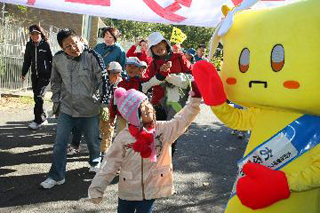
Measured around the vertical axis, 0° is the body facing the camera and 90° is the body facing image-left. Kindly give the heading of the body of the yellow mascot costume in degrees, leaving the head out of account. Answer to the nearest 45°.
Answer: approximately 45°

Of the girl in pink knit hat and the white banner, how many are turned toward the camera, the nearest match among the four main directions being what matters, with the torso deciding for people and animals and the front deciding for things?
2

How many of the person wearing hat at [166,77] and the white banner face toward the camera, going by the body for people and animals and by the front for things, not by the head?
2

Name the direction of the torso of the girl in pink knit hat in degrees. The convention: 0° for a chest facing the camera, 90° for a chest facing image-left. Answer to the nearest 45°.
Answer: approximately 0°

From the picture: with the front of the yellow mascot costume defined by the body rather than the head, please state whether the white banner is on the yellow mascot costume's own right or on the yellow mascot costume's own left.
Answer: on the yellow mascot costume's own right

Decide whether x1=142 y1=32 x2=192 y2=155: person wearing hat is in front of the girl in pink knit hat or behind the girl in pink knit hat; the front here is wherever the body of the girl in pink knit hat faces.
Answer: behind

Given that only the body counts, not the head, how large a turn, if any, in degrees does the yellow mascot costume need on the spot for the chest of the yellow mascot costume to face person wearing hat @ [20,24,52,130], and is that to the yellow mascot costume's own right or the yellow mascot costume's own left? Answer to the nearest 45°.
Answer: approximately 90° to the yellow mascot costume's own right

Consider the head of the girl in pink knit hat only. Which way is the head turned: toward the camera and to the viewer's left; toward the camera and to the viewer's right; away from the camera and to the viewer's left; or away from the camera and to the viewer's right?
toward the camera and to the viewer's right
